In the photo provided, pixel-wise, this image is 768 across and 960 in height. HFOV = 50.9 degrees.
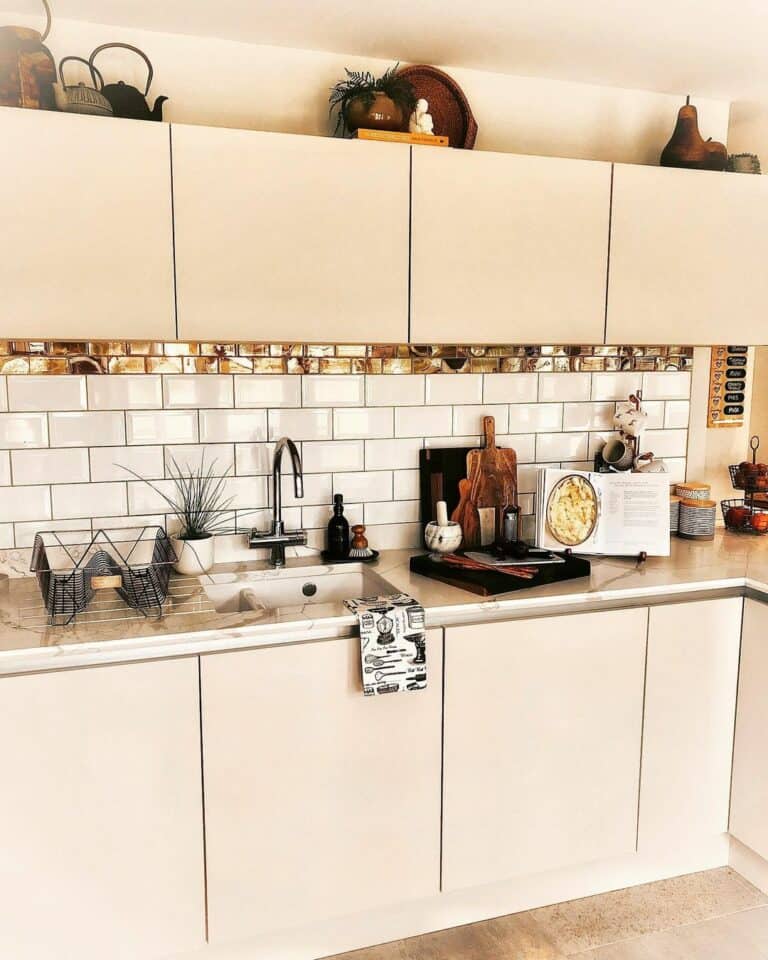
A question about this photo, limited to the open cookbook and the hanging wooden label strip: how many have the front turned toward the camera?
2

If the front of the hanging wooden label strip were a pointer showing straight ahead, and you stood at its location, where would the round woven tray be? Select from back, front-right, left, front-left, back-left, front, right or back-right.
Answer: front-right

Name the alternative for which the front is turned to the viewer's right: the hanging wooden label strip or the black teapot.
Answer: the black teapot

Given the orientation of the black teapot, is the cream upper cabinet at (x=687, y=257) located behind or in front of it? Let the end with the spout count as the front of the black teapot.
in front

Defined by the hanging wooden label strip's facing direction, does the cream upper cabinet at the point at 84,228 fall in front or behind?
in front

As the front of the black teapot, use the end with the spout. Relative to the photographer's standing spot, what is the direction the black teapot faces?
facing to the right of the viewer

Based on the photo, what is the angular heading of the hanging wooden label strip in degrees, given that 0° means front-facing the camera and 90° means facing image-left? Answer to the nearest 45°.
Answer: approximately 0°

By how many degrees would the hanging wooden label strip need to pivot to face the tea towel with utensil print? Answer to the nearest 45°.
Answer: approximately 45° to its right

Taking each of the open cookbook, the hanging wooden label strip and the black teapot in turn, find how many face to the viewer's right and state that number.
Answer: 1
